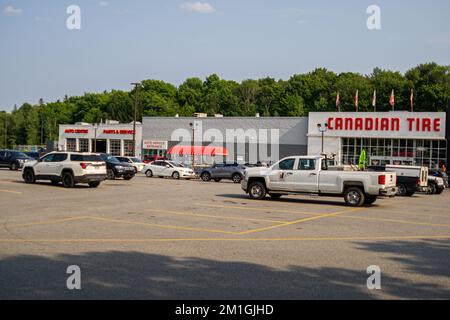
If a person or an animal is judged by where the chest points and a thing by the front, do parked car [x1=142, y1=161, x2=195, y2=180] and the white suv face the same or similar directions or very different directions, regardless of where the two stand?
very different directions

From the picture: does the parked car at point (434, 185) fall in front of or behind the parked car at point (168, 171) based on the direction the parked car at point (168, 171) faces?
in front

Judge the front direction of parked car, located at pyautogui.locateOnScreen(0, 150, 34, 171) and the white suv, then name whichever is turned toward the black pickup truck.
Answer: the parked car

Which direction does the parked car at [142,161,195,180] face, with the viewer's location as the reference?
facing the viewer and to the right of the viewer

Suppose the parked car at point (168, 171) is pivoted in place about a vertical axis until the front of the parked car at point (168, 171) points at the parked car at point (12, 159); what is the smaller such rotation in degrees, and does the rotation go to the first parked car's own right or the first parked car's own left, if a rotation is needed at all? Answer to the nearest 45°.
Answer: approximately 135° to the first parked car's own right

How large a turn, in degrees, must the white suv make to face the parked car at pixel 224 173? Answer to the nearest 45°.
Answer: approximately 90° to its right

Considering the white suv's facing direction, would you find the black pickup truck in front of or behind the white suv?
behind
